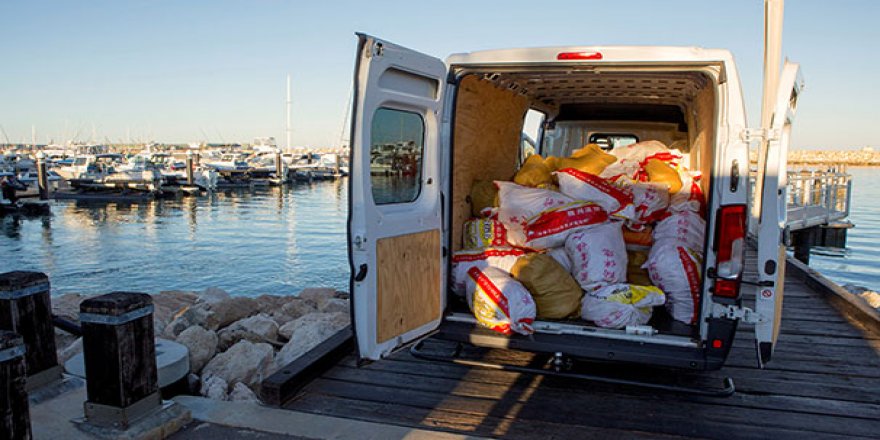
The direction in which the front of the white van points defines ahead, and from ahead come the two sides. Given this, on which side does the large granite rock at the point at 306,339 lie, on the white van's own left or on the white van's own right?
on the white van's own left

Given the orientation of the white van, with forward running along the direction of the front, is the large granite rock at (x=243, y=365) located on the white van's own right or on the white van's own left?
on the white van's own left

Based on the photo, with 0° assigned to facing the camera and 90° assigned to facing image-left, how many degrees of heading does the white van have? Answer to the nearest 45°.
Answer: approximately 180°

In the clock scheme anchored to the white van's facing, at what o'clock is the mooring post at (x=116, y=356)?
The mooring post is roughly at 8 o'clock from the white van.
